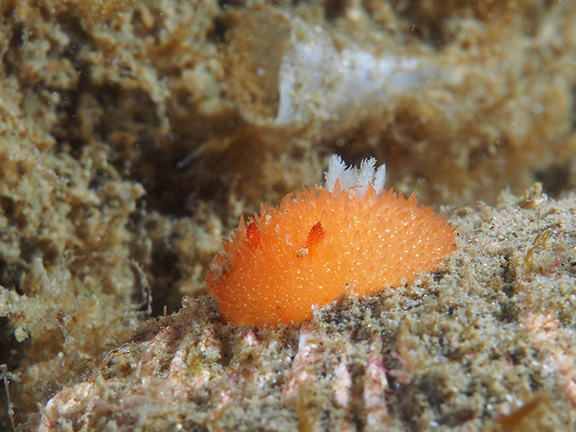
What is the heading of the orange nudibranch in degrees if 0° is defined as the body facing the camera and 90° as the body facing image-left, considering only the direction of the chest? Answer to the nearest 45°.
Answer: approximately 45°
